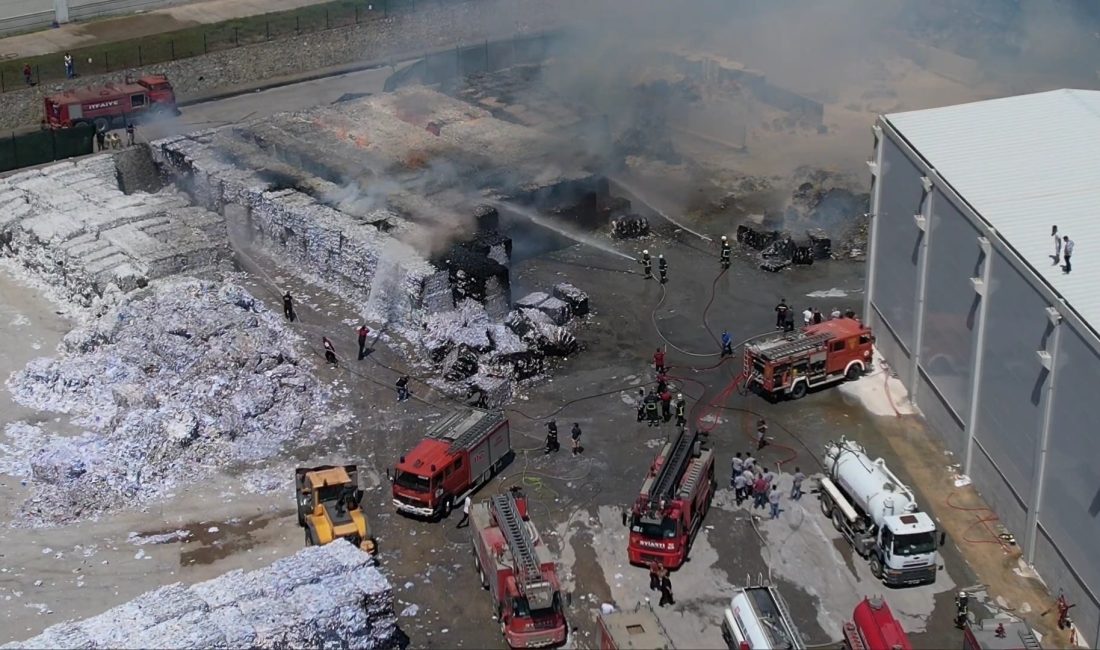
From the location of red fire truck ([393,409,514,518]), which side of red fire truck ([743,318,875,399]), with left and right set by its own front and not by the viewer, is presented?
back

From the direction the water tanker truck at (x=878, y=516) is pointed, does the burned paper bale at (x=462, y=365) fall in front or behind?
behind

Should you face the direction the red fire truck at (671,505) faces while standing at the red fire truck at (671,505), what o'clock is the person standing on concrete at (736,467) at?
The person standing on concrete is roughly at 7 o'clock from the red fire truck.

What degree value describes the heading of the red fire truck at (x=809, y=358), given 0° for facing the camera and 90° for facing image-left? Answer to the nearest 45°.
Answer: approximately 225°

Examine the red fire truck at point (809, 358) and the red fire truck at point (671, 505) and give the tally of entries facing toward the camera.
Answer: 1

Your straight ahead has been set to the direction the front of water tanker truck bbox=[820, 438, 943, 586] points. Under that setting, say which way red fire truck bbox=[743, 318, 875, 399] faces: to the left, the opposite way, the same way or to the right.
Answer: to the left

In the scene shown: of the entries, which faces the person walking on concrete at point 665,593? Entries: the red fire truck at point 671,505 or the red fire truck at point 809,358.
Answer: the red fire truck at point 671,505

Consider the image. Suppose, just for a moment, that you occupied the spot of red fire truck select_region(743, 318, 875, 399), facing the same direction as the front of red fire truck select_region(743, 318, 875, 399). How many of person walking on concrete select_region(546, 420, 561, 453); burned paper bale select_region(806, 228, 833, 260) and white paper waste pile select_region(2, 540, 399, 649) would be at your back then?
2

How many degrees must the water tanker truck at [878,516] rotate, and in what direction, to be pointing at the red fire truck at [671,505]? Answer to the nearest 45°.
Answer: approximately 135° to its right

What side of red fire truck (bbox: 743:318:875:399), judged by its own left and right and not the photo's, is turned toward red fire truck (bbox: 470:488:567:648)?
back

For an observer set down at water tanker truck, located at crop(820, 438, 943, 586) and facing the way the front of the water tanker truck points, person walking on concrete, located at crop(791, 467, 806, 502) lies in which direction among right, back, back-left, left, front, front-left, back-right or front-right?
back

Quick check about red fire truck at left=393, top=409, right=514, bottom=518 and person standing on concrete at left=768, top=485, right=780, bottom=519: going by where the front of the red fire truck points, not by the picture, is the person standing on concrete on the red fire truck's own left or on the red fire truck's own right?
on the red fire truck's own left

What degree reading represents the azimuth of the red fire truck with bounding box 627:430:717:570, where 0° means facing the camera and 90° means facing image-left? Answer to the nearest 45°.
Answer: approximately 0°
